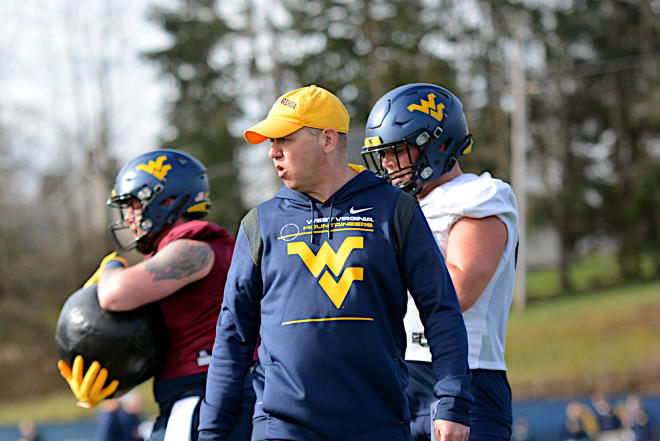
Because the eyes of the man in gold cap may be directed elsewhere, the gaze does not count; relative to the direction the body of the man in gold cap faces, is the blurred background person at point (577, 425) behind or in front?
behind

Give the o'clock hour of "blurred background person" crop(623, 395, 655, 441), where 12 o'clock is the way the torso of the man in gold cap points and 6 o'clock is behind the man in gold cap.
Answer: The blurred background person is roughly at 7 o'clock from the man in gold cap.

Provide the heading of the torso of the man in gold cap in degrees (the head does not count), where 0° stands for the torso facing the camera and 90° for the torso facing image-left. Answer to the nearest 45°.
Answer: approximately 0°
